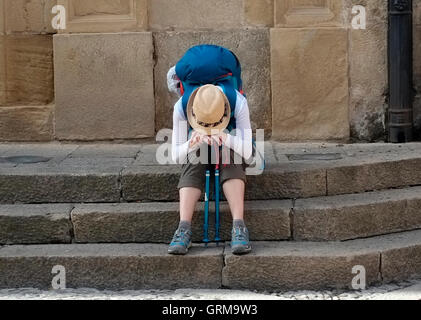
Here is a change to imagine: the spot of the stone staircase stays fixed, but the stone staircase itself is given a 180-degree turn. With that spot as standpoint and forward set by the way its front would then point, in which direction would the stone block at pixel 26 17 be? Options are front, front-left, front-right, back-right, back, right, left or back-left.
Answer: front-left

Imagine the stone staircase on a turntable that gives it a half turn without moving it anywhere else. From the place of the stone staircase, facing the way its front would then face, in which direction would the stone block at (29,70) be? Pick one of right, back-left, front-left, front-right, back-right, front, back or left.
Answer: front-left

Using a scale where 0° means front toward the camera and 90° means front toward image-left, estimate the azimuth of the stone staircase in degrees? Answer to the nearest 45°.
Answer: approximately 0°

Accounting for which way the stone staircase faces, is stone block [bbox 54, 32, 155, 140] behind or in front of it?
behind

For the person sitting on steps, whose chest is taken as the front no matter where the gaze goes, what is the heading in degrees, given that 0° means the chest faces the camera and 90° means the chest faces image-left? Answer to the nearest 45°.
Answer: approximately 0°

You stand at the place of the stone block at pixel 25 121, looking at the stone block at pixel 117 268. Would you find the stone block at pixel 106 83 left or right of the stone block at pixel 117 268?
left

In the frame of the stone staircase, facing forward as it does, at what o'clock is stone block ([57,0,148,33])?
The stone block is roughly at 5 o'clock from the stone staircase.

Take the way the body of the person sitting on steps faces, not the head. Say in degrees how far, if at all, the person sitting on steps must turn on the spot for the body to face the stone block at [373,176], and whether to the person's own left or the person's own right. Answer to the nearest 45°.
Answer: approximately 135° to the person's own left

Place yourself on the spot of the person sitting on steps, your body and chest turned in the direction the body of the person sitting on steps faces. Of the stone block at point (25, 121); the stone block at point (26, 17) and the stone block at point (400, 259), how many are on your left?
1

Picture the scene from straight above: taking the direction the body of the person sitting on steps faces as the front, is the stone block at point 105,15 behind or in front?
behind

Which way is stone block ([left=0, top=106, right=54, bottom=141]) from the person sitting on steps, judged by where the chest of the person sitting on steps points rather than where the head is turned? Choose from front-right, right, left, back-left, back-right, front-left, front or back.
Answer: back-right
